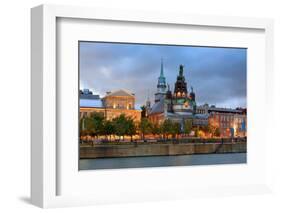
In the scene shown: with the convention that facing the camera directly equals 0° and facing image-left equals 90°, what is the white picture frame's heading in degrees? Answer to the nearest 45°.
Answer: approximately 315°
